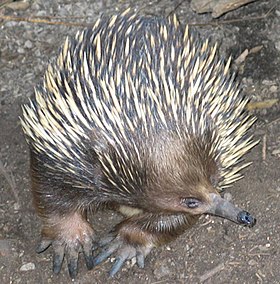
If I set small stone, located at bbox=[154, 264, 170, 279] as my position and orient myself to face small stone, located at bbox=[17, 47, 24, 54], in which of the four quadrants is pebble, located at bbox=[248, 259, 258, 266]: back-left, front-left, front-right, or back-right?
back-right

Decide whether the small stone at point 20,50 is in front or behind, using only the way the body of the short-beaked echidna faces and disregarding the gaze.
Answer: behind

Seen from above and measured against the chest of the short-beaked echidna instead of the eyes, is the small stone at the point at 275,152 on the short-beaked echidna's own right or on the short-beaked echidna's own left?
on the short-beaked echidna's own left

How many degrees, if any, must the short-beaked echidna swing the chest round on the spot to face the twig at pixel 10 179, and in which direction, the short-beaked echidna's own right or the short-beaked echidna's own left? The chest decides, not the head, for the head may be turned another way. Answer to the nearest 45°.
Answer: approximately 180°

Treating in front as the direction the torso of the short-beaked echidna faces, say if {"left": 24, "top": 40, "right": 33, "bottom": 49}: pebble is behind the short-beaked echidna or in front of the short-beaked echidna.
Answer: behind

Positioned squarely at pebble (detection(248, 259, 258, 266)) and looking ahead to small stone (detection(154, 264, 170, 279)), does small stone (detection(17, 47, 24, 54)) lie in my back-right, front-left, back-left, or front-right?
front-right

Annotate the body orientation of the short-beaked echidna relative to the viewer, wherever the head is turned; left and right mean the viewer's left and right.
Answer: facing the viewer and to the right of the viewer

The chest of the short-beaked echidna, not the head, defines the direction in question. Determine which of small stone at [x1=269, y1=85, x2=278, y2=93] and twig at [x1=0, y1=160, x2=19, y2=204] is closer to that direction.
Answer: the small stone

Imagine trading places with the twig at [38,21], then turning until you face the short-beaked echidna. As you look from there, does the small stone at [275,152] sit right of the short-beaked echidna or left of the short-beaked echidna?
left

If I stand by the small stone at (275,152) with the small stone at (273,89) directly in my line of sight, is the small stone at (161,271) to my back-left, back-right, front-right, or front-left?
back-left
